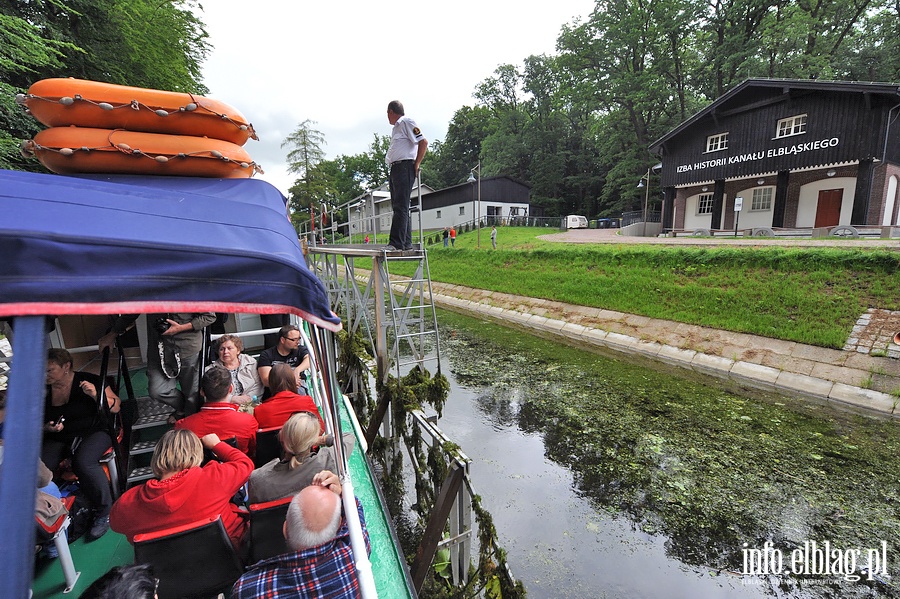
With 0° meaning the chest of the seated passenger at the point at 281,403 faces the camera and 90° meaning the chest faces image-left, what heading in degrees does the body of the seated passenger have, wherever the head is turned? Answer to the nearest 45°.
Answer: approximately 180°

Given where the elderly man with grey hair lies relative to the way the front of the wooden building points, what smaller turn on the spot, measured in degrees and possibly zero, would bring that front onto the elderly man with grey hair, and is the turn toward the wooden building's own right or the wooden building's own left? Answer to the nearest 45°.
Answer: approximately 45° to the wooden building's own left

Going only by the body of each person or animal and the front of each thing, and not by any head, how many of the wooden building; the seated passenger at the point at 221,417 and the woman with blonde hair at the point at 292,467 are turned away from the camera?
2

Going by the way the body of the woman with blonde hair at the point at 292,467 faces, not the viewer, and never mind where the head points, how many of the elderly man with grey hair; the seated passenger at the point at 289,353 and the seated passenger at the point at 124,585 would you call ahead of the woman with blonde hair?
1

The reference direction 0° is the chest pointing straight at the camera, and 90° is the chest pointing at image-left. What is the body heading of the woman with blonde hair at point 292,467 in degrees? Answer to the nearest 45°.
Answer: approximately 180°

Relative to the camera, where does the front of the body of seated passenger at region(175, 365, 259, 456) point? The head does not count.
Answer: away from the camera

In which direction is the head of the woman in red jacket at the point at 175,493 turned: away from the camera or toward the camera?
away from the camera

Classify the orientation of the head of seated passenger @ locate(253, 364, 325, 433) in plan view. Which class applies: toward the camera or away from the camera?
away from the camera

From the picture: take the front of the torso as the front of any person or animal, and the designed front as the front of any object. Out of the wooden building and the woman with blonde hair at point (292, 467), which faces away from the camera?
the woman with blonde hair

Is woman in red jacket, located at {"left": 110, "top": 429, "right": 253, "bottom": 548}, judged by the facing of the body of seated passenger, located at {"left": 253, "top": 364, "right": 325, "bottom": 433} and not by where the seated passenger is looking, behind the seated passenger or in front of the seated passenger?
behind

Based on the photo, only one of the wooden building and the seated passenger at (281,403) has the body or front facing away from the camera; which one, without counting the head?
the seated passenger

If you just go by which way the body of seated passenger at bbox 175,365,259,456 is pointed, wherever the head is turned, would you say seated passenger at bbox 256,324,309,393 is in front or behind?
in front

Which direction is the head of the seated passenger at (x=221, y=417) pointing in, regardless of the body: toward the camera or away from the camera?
away from the camera

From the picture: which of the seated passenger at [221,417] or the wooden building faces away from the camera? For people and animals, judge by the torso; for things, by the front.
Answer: the seated passenger

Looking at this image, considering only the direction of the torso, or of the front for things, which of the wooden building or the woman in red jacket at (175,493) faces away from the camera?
the woman in red jacket

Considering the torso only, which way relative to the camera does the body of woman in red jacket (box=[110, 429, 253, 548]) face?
away from the camera
